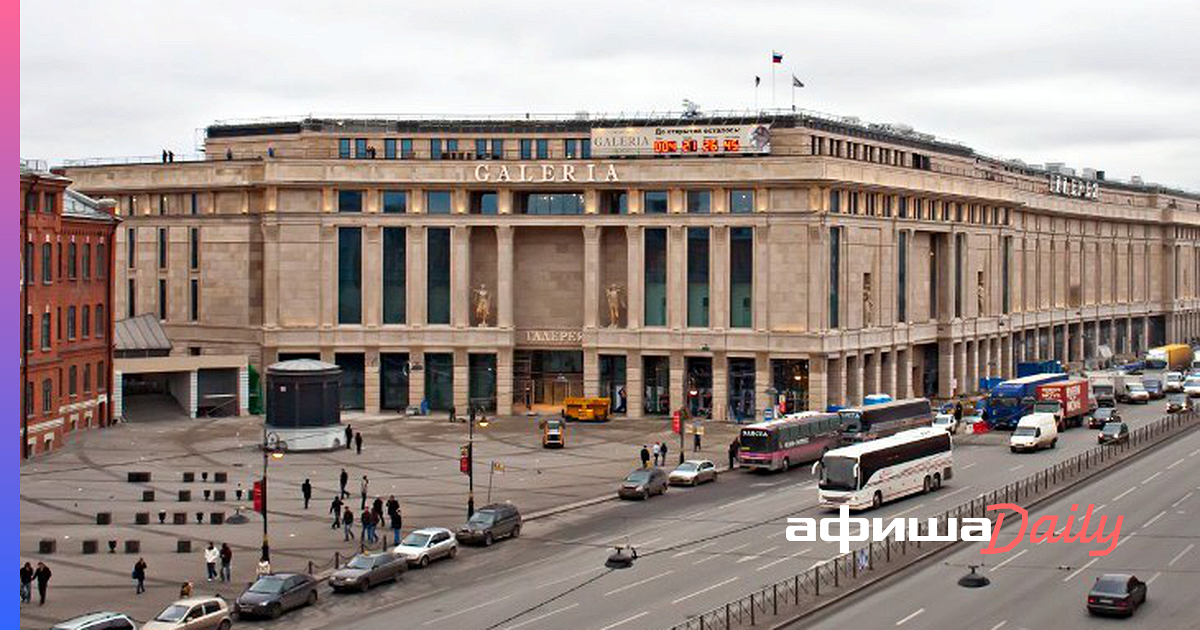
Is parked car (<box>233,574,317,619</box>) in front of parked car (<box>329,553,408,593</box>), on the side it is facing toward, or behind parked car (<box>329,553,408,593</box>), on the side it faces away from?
in front

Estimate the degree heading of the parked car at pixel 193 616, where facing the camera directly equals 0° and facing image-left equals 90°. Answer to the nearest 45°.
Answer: approximately 45°

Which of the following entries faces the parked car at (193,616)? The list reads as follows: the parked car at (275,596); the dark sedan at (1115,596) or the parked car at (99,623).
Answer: the parked car at (275,596)

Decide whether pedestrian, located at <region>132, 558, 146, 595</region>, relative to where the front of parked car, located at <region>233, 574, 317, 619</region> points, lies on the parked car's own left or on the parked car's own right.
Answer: on the parked car's own right

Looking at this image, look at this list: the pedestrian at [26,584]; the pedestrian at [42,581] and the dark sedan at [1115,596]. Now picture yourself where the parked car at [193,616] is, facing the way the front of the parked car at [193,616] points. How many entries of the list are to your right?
2

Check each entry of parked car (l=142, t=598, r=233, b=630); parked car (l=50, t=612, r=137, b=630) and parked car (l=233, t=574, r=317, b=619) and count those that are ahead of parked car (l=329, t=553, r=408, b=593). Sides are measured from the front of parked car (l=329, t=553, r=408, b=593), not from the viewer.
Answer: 3

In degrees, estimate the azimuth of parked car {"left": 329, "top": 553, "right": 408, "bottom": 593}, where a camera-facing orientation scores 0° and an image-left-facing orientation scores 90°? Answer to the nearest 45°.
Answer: approximately 45°

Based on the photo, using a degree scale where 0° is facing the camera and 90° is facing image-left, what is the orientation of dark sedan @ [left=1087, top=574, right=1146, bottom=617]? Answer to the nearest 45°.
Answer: approximately 225°

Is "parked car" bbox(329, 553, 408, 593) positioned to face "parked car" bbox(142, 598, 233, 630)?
yes

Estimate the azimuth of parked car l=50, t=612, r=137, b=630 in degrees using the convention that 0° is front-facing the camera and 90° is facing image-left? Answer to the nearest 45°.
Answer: approximately 45°
